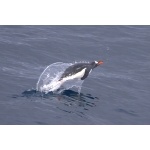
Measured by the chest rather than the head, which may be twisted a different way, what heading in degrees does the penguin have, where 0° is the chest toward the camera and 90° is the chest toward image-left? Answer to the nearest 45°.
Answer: approximately 270°
